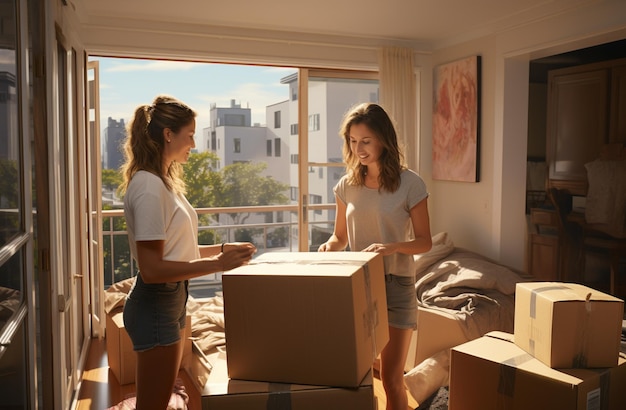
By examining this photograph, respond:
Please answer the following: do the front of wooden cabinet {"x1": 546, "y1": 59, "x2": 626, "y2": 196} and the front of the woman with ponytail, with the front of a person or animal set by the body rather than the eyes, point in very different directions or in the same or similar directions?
very different directions

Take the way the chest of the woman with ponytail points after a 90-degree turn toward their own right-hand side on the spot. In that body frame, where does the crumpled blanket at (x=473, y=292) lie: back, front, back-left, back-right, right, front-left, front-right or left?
back-left

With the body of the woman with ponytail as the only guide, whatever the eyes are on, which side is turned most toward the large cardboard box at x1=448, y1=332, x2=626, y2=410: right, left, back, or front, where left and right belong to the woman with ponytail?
front

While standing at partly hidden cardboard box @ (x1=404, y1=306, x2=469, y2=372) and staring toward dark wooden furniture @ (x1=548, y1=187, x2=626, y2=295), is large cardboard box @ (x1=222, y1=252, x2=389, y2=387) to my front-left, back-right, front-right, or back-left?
back-right

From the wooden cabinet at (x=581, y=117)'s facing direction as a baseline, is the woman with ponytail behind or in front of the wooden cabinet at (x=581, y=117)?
in front

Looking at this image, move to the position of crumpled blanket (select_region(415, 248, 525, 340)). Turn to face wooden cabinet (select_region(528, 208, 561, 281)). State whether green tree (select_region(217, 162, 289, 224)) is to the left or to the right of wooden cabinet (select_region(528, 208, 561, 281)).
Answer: left

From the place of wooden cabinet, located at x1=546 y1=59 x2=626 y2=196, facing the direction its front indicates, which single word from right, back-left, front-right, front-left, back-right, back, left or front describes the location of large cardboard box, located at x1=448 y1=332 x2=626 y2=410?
front-left

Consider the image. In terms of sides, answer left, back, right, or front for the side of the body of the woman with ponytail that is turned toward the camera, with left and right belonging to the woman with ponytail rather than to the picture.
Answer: right

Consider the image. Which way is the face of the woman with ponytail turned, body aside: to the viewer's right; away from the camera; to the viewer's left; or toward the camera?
to the viewer's right

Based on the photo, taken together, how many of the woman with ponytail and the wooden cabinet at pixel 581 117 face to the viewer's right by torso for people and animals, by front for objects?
1

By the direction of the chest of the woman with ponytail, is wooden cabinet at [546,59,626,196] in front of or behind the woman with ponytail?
in front

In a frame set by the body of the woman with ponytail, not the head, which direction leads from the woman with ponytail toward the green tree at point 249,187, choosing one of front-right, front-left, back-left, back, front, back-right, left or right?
left
